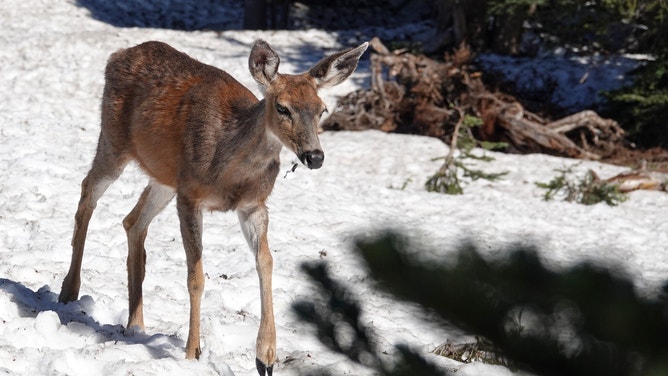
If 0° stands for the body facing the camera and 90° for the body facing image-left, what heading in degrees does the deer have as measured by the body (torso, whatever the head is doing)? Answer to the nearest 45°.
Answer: approximately 315°

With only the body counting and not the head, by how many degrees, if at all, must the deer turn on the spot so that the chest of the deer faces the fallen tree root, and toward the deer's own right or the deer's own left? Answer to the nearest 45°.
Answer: approximately 90° to the deer's own left
